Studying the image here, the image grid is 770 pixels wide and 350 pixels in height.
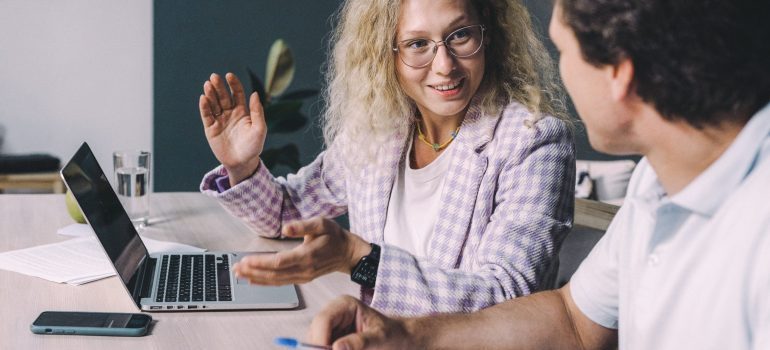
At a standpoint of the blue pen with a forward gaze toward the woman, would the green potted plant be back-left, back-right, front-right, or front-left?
front-left

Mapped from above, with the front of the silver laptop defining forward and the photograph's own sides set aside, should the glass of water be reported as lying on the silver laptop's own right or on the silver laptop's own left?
on the silver laptop's own left

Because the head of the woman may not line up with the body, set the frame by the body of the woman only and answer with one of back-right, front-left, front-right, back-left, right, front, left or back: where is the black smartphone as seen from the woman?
front

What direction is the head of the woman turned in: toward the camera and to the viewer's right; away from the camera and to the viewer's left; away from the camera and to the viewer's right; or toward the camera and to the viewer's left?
toward the camera and to the viewer's right

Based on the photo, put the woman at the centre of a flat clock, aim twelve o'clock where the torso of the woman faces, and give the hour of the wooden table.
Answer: The wooden table is roughly at 12 o'clock from the woman.

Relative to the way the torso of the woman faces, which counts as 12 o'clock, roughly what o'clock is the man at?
The man is roughly at 10 o'clock from the woman.

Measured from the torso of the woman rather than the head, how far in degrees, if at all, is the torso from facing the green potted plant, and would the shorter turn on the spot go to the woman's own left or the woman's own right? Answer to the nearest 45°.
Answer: approximately 135° to the woman's own right

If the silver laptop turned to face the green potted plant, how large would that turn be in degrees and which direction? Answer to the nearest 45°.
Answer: approximately 90° to its left

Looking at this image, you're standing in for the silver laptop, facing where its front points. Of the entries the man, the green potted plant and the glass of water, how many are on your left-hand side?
2

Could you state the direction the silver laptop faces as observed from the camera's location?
facing to the right of the viewer

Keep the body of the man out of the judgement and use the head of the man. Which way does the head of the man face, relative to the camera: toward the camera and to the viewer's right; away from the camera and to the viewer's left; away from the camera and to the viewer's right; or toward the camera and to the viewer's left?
away from the camera and to the viewer's left

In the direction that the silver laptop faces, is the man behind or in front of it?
in front
